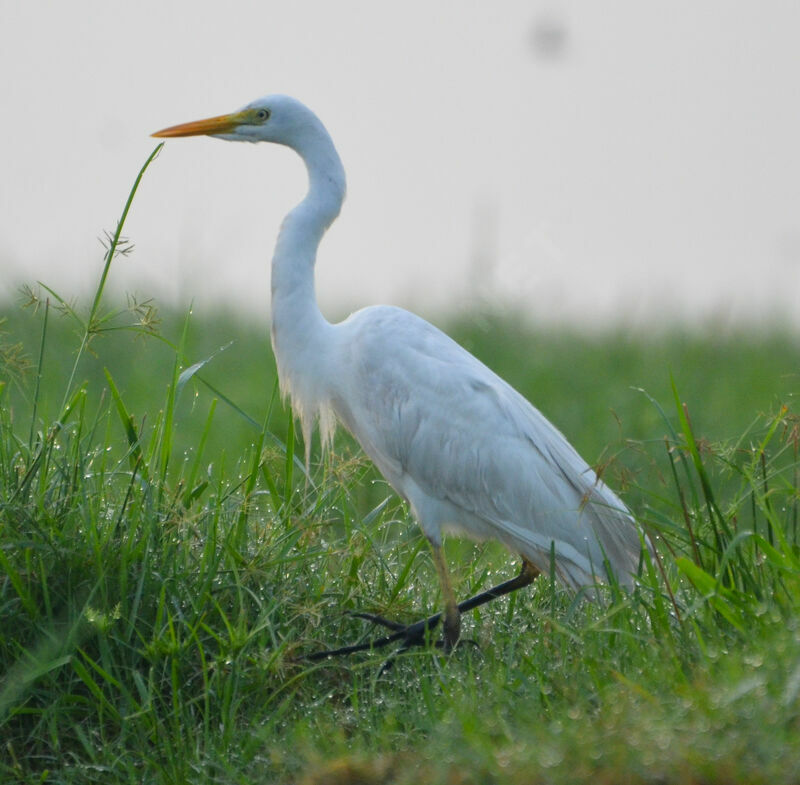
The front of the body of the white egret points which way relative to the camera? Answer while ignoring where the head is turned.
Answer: to the viewer's left
